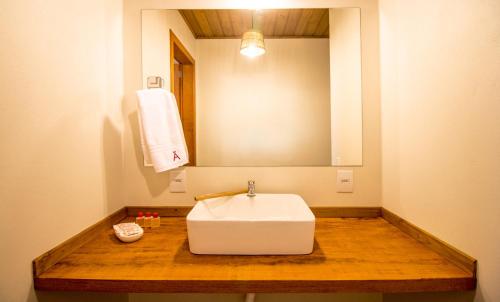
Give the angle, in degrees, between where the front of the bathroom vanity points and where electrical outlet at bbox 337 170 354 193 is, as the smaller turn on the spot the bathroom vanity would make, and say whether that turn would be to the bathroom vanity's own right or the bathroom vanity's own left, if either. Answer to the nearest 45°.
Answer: approximately 135° to the bathroom vanity's own left

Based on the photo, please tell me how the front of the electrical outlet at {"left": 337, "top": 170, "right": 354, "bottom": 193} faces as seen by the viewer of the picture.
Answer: facing the viewer

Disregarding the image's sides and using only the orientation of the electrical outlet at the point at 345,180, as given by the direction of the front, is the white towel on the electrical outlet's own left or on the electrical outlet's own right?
on the electrical outlet's own right

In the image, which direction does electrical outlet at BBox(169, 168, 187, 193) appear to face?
toward the camera

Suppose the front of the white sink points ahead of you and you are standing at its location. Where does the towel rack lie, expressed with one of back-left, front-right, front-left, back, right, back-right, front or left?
back-right

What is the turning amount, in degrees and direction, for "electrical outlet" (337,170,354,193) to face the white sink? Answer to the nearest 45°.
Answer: approximately 45° to its right

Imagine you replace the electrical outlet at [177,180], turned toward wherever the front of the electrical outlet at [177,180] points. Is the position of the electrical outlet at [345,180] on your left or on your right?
on your left

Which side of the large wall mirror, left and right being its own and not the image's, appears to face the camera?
front

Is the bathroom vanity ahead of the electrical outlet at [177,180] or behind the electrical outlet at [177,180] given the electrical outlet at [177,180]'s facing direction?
ahead
